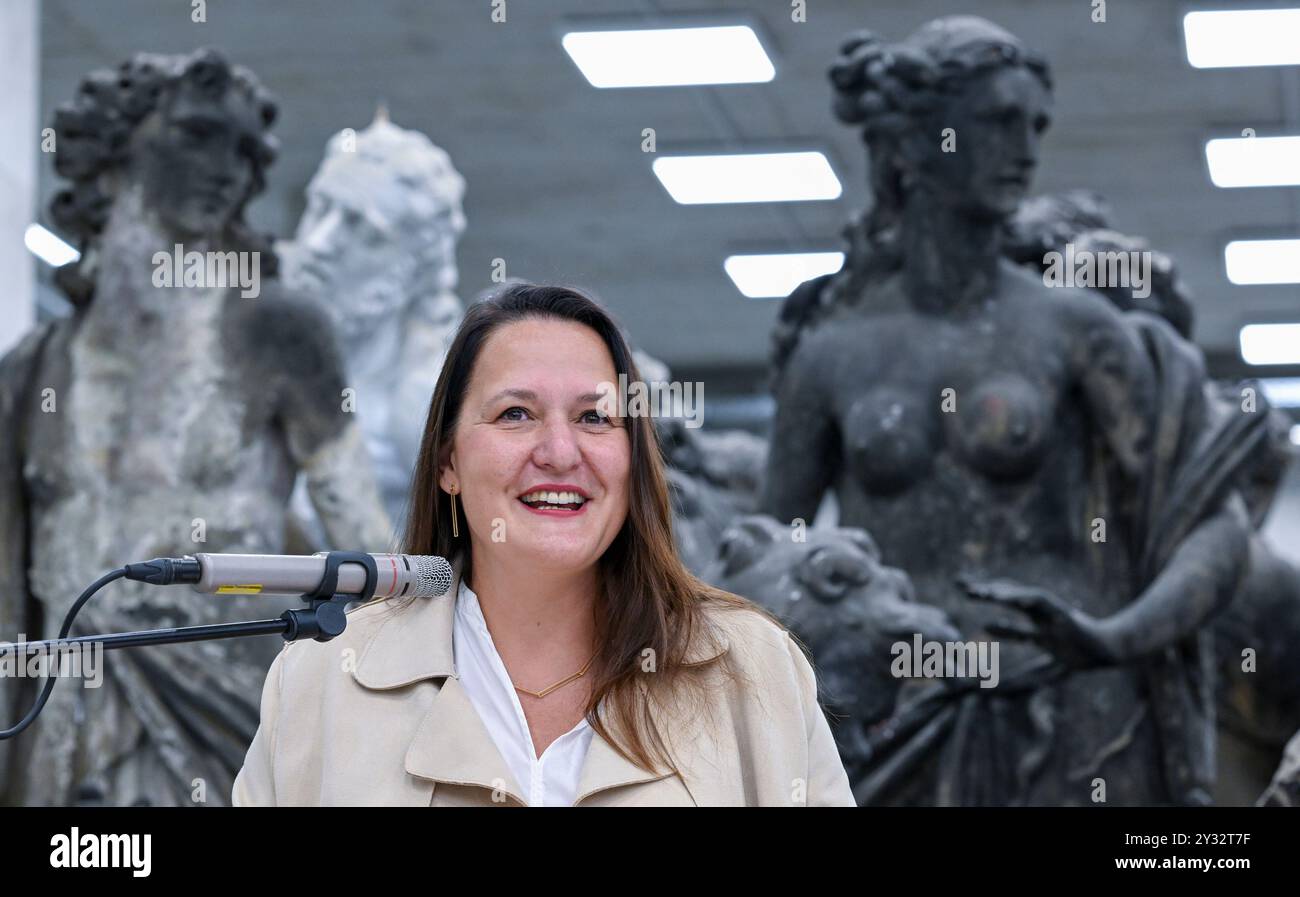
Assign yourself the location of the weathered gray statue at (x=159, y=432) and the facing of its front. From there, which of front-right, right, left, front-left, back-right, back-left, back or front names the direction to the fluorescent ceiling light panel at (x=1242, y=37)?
back-left

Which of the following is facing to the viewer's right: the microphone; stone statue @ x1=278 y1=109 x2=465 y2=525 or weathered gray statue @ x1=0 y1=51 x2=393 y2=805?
the microphone

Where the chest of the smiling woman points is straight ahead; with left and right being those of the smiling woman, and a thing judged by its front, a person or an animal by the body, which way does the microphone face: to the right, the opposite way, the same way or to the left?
to the left

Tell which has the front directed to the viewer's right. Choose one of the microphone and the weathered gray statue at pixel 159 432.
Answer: the microphone

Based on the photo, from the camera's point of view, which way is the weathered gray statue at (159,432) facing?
toward the camera

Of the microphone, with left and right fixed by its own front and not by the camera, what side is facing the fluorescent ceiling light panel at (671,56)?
left

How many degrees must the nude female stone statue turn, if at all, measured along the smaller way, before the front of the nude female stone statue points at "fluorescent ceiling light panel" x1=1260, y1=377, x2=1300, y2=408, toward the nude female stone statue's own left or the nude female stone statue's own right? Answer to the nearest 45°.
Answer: approximately 180°

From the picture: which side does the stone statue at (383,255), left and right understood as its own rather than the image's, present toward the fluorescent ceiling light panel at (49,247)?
right

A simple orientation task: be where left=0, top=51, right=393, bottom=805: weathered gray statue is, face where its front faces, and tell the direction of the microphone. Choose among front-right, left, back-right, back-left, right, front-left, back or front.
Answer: front

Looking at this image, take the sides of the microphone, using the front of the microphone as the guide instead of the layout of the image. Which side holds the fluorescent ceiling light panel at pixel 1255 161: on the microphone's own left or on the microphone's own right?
on the microphone's own left

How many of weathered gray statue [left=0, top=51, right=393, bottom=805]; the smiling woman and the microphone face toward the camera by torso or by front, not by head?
2

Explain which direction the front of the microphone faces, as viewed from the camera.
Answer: facing to the right of the viewer

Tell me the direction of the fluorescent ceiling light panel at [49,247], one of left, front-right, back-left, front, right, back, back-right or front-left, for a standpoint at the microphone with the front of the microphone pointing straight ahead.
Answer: left

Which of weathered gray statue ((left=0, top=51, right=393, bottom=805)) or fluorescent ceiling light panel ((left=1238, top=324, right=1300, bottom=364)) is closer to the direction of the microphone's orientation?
the fluorescent ceiling light panel

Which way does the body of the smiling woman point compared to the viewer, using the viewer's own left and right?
facing the viewer
